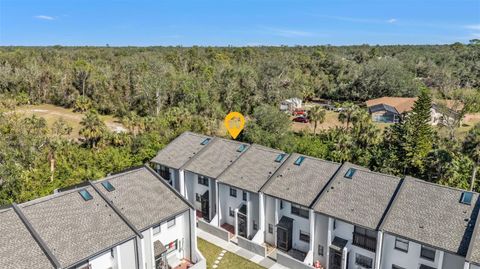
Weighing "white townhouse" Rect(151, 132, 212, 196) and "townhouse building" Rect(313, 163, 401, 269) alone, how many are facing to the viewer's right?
0

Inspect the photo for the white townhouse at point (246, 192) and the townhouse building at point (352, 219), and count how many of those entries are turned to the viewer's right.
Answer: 0

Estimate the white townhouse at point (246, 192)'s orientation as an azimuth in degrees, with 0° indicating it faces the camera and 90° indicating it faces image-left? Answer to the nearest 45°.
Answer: approximately 45°

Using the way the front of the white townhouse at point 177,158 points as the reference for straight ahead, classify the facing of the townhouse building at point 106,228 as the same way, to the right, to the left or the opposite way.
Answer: to the left

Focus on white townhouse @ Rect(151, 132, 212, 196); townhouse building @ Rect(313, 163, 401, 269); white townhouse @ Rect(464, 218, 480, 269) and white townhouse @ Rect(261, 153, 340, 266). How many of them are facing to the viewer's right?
0

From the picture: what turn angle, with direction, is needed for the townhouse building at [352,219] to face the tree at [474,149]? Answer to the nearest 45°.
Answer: approximately 180°

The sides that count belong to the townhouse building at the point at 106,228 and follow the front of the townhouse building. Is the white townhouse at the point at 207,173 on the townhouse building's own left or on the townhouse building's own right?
on the townhouse building's own left

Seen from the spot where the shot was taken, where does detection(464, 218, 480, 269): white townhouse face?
facing the viewer and to the left of the viewer

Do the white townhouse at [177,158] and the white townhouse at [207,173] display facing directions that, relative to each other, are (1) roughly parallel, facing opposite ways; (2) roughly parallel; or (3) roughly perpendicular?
roughly parallel

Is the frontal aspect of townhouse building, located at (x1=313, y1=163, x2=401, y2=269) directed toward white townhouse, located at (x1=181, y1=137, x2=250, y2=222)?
no

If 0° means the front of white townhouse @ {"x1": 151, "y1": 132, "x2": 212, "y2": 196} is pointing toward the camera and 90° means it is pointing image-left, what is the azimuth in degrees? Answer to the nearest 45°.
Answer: approximately 45°

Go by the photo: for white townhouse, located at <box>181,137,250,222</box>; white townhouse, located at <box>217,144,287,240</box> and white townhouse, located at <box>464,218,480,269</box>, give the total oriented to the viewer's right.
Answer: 0

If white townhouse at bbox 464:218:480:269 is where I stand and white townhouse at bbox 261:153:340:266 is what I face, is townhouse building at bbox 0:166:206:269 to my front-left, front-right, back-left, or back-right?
front-left

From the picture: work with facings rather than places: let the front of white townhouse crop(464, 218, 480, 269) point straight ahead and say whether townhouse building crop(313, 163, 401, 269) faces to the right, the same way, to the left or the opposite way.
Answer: the same way

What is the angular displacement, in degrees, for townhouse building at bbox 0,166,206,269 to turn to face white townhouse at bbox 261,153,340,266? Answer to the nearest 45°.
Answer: approximately 45° to its left

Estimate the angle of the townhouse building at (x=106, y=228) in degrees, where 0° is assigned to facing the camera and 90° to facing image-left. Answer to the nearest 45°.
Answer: approximately 315°

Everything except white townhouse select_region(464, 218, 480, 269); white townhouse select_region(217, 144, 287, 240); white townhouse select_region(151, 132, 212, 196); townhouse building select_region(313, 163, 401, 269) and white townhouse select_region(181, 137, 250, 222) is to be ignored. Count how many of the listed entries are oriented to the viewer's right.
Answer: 0

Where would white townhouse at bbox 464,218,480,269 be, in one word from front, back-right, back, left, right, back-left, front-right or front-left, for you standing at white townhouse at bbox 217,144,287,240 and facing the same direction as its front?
left

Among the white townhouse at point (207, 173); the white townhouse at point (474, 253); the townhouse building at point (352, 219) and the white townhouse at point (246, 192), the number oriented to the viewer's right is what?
0

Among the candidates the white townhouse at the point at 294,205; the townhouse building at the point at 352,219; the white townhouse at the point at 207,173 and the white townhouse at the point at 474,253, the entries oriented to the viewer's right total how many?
0

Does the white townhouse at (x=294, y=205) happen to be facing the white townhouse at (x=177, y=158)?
no

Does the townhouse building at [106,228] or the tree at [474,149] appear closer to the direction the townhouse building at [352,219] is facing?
the townhouse building

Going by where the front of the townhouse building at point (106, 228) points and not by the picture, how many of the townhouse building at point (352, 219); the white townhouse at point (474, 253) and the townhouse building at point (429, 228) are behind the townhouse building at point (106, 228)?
0

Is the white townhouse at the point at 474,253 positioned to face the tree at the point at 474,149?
no
